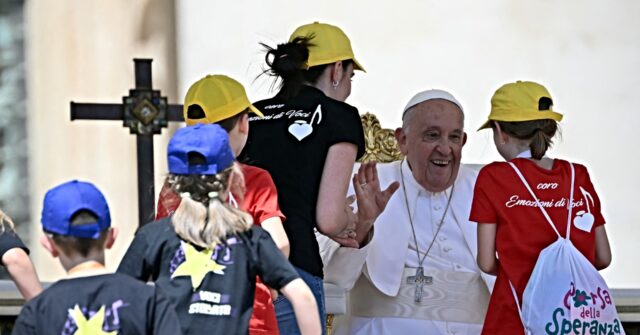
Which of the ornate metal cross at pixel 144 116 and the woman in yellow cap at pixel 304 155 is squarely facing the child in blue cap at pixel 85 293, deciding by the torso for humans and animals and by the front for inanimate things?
the ornate metal cross

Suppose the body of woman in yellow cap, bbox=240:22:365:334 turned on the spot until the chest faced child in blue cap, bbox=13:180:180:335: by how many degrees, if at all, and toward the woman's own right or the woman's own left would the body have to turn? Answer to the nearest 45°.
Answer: approximately 180°

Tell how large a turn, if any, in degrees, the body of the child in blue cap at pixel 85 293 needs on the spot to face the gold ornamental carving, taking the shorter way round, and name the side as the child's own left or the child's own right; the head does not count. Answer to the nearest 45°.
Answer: approximately 45° to the child's own right

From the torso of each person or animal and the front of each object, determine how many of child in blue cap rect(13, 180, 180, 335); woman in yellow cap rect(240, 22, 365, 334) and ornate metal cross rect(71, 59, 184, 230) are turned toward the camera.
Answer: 1

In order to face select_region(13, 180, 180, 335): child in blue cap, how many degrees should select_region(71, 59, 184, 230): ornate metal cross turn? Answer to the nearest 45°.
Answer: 0° — it already faces them

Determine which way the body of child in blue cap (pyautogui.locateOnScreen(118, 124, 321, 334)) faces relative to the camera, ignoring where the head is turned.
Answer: away from the camera

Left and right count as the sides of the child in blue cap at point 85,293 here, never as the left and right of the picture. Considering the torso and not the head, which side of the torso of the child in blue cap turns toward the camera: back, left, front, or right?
back

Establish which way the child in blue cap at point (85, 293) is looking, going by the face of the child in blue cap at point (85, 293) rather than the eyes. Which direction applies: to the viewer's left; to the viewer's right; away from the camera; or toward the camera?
away from the camera

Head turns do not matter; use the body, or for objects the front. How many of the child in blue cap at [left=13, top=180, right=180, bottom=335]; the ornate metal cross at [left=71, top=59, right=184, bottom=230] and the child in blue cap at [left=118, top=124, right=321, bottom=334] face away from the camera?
2

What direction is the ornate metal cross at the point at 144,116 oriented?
toward the camera

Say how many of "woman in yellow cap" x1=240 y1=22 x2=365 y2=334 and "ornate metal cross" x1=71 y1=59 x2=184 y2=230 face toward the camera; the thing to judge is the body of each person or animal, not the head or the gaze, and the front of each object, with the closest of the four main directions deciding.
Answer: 1

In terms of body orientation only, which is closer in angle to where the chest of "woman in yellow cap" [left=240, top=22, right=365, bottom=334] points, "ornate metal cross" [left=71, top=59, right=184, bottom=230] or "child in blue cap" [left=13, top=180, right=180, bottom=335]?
the ornate metal cross

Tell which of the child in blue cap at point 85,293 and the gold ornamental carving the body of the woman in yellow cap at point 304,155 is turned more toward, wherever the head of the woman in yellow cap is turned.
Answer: the gold ornamental carving

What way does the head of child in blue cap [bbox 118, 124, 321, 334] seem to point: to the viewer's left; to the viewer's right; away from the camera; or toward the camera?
away from the camera

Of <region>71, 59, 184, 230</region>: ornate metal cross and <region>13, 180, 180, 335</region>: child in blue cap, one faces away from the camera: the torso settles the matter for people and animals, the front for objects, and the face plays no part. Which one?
the child in blue cap

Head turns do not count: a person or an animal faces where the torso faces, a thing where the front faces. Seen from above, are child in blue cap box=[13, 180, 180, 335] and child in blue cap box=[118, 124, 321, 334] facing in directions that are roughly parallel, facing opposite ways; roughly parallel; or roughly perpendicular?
roughly parallel

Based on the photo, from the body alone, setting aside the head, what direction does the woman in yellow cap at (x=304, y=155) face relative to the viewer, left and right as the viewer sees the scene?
facing away from the viewer and to the right of the viewer
